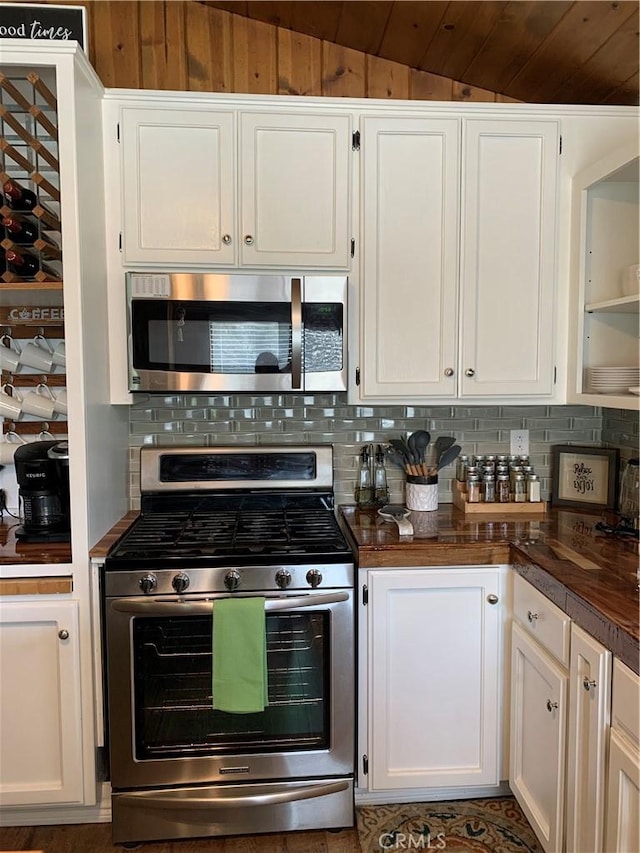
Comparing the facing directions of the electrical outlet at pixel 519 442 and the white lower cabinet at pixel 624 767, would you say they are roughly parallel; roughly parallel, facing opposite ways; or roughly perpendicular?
roughly perpendicular

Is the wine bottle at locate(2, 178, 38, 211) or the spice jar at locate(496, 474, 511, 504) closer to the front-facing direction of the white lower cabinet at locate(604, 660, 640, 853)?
the wine bottle

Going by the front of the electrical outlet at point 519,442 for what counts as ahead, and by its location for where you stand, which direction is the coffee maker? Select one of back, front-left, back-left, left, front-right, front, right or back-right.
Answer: front-right

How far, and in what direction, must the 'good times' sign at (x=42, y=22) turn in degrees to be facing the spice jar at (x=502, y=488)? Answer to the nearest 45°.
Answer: approximately 90° to its left

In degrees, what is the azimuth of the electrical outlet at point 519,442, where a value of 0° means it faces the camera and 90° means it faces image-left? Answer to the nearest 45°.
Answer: approximately 0°

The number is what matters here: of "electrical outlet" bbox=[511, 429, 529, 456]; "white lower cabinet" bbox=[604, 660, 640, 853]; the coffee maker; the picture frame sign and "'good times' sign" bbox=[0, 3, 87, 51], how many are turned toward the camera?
4
